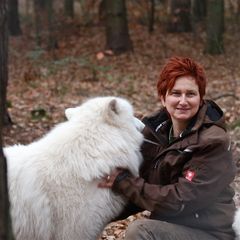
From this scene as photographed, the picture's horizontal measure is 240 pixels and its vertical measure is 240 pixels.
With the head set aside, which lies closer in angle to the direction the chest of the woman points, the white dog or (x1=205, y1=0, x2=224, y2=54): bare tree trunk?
the white dog

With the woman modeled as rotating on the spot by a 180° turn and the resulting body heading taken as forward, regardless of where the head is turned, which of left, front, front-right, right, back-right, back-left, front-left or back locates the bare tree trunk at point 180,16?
front-left

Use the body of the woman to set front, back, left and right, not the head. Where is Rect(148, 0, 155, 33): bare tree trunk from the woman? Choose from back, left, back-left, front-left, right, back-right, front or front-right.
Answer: back-right

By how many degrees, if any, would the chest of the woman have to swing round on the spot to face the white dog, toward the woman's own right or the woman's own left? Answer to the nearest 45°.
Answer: approximately 45° to the woman's own right

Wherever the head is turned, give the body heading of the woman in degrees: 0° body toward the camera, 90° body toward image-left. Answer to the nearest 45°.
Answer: approximately 45°

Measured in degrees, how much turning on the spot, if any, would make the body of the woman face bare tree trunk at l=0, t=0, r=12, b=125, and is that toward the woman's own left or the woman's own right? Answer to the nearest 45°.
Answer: approximately 90° to the woman's own right

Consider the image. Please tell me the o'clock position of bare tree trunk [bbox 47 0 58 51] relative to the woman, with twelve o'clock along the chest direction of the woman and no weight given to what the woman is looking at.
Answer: The bare tree trunk is roughly at 4 o'clock from the woman.

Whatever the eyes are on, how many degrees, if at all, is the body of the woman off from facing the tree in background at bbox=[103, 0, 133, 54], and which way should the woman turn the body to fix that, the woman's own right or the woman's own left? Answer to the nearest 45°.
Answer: approximately 135° to the woman's own right

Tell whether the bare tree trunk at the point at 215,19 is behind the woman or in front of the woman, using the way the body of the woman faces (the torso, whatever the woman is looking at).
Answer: behind

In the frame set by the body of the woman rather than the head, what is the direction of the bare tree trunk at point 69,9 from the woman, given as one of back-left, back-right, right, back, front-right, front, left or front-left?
back-right

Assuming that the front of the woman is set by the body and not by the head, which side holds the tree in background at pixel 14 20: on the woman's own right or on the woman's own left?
on the woman's own right
